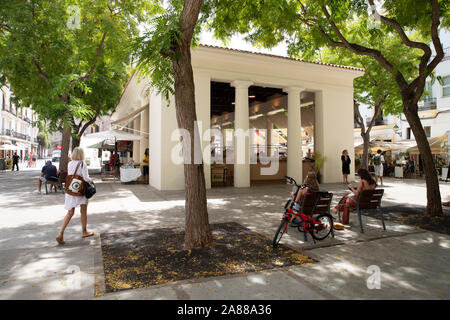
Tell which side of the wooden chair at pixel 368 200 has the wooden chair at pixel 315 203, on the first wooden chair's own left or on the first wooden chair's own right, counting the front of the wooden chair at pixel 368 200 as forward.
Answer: on the first wooden chair's own left

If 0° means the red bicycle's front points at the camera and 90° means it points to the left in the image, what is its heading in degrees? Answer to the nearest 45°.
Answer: approximately 45°

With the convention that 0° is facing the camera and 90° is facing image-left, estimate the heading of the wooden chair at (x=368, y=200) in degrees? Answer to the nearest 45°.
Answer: approximately 135°

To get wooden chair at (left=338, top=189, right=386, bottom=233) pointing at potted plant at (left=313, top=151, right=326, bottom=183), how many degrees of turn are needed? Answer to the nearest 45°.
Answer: approximately 45° to its right

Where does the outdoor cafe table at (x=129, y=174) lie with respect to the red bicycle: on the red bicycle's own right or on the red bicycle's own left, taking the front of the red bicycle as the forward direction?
on the red bicycle's own right

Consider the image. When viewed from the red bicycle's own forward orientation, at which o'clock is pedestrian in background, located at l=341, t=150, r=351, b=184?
The pedestrian in background is roughly at 5 o'clock from the red bicycle.

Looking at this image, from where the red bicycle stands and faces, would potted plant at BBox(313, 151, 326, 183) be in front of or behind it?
behind
